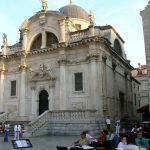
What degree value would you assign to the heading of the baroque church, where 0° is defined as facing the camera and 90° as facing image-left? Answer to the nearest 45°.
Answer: approximately 45°
